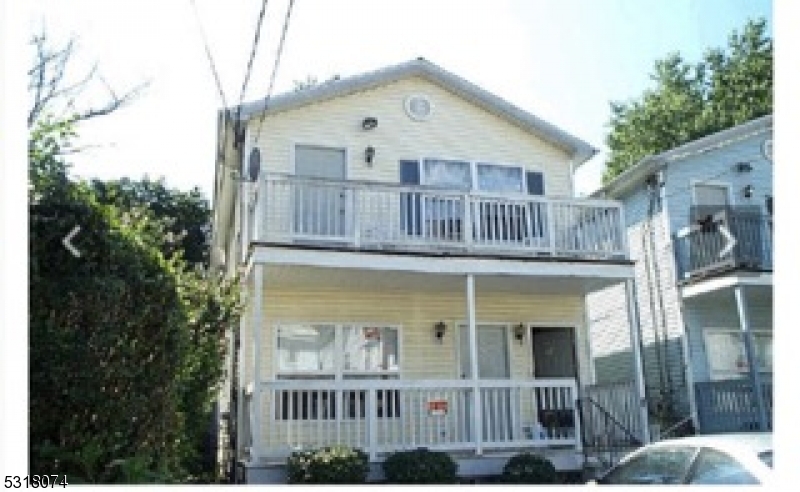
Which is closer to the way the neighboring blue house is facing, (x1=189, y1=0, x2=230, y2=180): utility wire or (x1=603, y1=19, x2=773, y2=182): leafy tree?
the utility wire

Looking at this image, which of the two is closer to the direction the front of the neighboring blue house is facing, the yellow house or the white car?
the white car

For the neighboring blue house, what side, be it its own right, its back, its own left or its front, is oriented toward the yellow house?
right

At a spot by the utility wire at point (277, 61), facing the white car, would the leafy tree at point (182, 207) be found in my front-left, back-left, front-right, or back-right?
back-left

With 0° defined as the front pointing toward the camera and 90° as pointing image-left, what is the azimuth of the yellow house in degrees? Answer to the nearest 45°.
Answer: approximately 0°

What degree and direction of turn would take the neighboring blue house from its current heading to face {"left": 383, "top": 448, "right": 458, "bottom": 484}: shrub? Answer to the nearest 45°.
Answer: approximately 90° to its right

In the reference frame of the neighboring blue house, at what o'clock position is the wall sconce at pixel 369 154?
The wall sconce is roughly at 3 o'clock from the neighboring blue house.

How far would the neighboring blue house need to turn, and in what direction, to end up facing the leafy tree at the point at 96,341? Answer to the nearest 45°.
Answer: approximately 45° to its right
